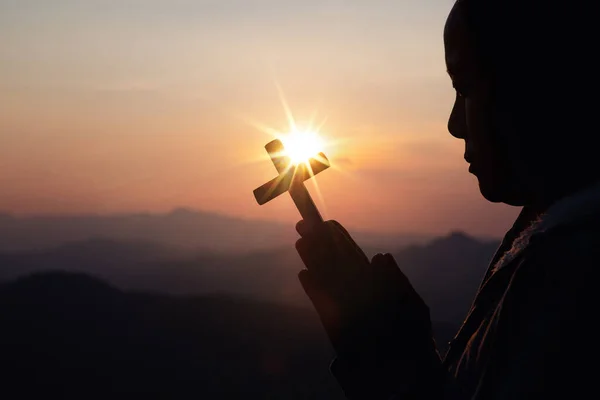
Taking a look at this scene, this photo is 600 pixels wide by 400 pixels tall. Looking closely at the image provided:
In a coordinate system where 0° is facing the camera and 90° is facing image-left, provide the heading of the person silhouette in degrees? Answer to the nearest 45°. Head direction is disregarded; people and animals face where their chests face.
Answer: approximately 90°
